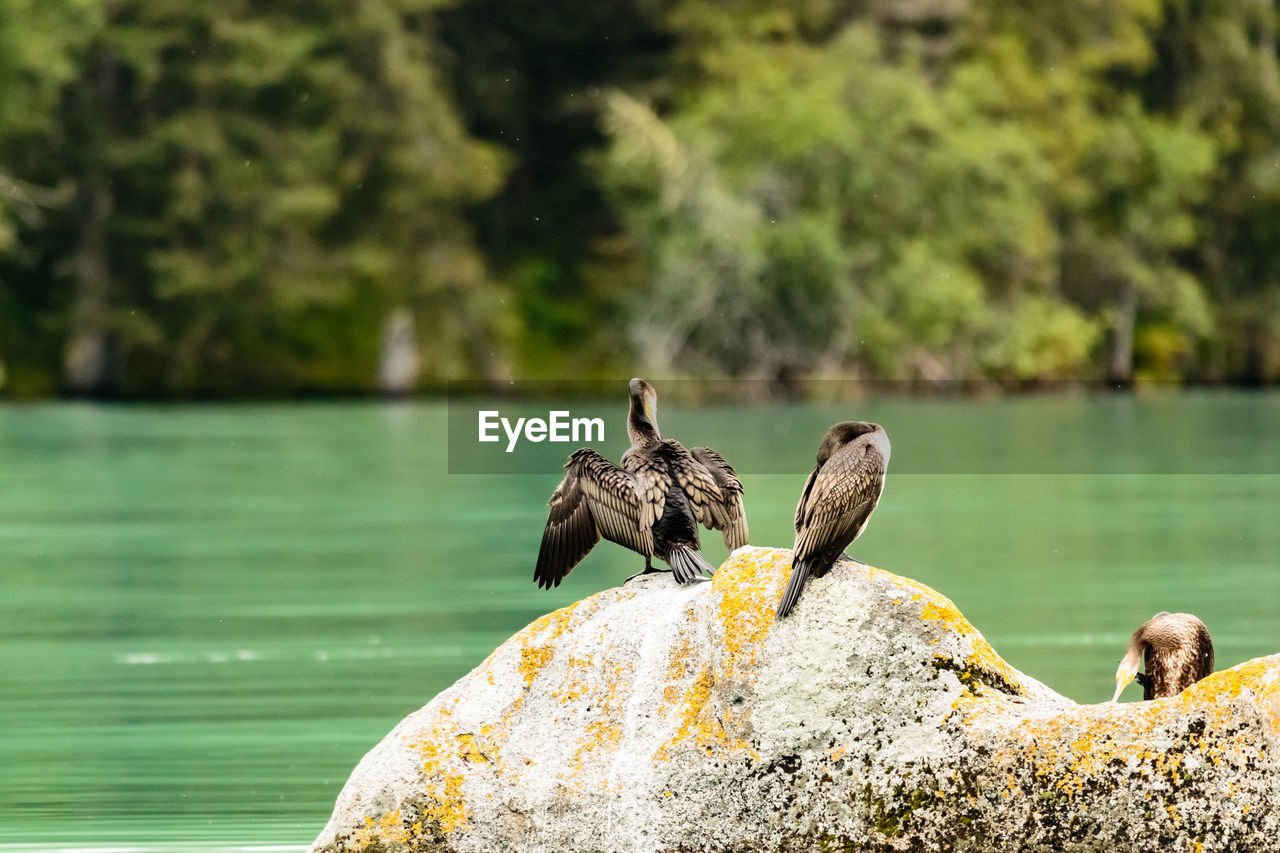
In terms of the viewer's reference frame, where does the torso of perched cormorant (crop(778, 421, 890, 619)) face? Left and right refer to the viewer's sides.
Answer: facing away from the viewer and to the right of the viewer

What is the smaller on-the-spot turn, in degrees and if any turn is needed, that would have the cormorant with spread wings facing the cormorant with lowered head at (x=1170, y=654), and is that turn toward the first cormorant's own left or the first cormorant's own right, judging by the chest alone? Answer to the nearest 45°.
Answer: approximately 135° to the first cormorant's own right

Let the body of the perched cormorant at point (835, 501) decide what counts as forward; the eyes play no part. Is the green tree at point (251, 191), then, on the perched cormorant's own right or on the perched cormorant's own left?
on the perched cormorant's own left

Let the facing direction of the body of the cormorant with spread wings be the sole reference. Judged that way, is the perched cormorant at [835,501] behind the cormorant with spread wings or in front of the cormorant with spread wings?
behind

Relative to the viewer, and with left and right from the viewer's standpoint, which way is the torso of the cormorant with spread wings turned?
facing away from the viewer and to the left of the viewer

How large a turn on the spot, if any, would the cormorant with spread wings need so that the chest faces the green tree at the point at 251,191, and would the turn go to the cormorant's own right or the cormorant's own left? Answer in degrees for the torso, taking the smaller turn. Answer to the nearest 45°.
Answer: approximately 45° to the cormorant's own right

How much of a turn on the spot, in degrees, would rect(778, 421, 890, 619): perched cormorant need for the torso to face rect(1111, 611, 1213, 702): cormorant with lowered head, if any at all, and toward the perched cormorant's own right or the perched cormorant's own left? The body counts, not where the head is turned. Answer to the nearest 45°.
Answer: approximately 45° to the perched cormorant's own right

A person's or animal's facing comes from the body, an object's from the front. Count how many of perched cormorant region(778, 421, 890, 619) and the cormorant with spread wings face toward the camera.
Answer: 0

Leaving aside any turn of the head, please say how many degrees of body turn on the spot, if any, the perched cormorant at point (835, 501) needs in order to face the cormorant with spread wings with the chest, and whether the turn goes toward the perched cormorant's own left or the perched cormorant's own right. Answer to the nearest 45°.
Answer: approximately 90° to the perched cormorant's own left

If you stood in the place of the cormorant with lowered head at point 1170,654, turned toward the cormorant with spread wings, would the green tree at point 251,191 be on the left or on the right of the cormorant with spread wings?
right
